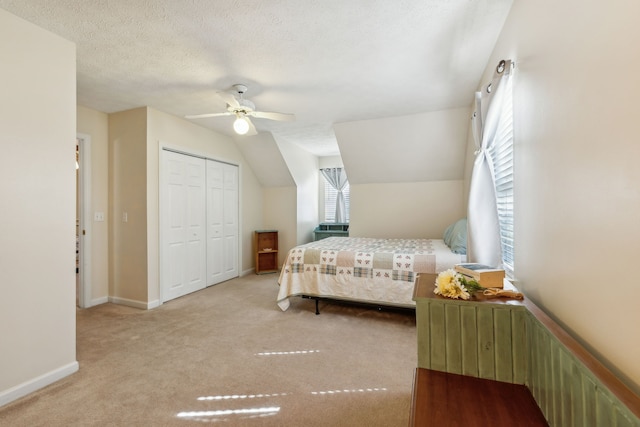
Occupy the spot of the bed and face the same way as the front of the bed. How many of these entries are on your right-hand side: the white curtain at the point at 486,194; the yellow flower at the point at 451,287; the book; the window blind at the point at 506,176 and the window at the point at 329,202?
1

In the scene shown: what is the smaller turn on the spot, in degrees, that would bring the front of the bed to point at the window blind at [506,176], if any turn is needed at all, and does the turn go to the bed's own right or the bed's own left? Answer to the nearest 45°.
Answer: approximately 135° to the bed's own left

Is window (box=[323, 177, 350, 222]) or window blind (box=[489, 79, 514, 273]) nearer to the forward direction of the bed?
the window

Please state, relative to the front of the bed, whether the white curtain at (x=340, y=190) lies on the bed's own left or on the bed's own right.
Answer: on the bed's own right

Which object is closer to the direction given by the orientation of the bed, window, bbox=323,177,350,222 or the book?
the window

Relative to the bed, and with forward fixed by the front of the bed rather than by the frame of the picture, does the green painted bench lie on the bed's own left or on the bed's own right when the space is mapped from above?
on the bed's own left

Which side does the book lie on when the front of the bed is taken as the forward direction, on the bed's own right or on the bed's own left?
on the bed's own left

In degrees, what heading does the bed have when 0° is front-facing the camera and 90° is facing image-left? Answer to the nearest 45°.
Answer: approximately 90°

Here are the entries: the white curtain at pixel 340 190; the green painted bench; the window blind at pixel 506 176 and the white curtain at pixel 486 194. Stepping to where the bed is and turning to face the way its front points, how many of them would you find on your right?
1

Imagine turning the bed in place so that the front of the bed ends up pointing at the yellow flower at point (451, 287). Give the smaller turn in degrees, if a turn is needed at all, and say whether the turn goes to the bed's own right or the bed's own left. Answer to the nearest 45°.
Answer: approximately 90° to the bed's own left

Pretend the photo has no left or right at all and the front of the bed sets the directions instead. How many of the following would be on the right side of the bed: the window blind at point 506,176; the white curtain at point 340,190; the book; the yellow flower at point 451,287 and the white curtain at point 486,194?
1

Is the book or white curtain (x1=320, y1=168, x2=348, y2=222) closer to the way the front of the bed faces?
the white curtain

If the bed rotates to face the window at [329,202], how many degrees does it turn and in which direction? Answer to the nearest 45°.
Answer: approximately 90° to its right

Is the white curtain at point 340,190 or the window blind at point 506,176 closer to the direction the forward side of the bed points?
the white curtain
